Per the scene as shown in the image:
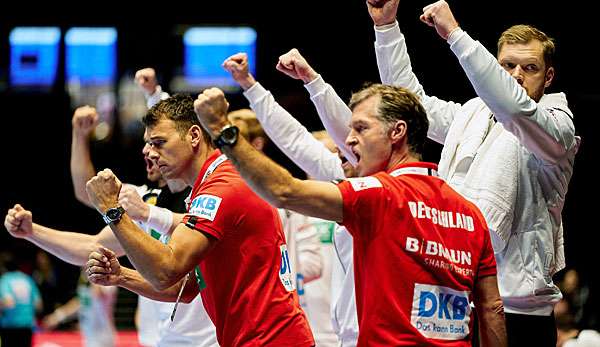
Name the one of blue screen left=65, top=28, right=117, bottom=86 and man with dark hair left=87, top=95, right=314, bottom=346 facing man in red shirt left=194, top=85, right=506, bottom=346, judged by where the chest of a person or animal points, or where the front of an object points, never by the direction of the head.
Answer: the blue screen

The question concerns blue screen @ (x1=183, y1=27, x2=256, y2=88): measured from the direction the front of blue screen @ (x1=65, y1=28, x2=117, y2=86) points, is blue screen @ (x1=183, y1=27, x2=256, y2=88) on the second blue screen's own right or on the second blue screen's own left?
on the second blue screen's own left

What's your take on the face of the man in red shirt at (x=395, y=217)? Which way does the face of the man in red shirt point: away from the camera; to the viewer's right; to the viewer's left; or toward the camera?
to the viewer's left

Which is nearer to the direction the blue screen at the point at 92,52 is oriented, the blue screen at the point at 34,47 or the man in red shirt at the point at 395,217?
the man in red shirt

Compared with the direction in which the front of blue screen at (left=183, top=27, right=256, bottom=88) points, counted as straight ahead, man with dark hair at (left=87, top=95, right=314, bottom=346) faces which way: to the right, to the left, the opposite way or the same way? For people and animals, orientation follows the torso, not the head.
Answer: to the right

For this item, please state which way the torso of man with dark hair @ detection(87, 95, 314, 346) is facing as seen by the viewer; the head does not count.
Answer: to the viewer's left

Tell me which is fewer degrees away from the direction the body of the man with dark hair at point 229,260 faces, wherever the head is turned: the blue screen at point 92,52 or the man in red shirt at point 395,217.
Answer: the blue screen

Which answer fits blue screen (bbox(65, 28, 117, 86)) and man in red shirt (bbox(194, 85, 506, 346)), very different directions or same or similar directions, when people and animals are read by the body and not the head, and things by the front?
very different directions

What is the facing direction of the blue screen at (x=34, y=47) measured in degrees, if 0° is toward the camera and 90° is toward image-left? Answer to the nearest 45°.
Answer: approximately 0°

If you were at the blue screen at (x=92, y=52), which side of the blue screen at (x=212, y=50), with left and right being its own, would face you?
right

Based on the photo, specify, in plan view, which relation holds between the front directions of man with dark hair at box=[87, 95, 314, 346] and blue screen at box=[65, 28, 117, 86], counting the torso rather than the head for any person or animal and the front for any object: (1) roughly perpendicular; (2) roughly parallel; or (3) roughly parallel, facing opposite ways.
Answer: roughly perpendicular

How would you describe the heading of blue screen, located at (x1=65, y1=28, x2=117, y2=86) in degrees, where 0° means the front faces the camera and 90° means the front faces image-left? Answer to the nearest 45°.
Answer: approximately 0°
